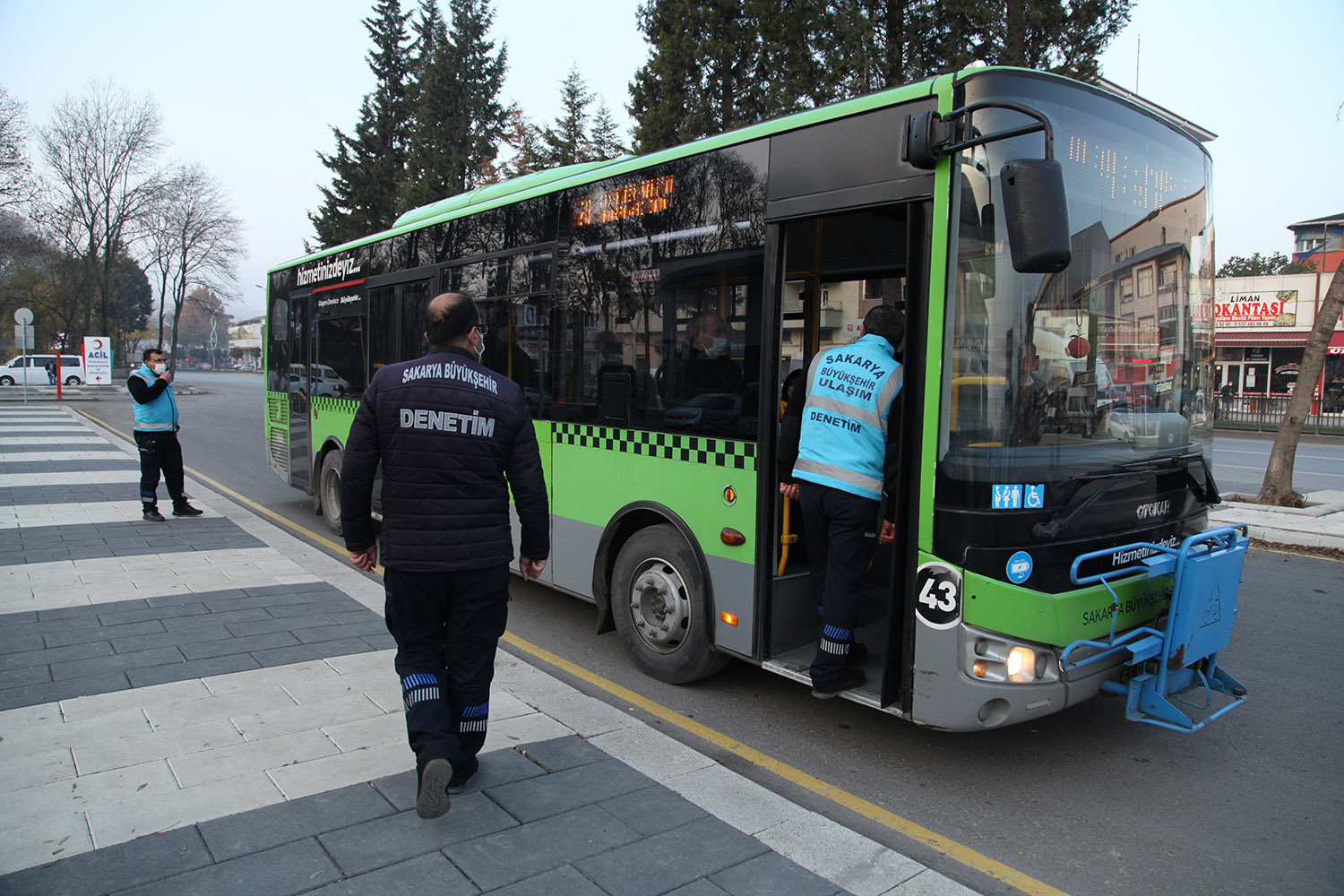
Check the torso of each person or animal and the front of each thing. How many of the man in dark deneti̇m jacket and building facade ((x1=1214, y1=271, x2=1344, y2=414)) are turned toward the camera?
1

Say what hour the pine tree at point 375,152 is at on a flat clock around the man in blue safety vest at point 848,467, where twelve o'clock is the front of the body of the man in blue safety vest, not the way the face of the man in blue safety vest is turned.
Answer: The pine tree is roughly at 11 o'clock from the man in blue safety vest.

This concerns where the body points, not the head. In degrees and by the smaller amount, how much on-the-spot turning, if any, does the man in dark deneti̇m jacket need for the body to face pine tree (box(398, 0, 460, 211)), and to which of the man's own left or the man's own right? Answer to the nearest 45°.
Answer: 0° — they already face it

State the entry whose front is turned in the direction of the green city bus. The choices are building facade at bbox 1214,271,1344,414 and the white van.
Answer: the building facade

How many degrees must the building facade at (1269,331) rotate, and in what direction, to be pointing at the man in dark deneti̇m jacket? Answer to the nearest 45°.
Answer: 0° — it already faces them

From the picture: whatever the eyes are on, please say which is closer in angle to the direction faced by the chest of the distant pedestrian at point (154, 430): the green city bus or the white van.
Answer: the green city bus

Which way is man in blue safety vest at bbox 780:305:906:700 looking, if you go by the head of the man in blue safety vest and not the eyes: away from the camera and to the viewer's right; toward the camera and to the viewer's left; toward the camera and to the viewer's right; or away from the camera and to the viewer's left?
away from the camera and to the viewer's right

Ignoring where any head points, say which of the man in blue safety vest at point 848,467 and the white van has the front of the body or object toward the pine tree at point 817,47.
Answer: the man in blue safety vest

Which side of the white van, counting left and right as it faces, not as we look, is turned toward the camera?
left

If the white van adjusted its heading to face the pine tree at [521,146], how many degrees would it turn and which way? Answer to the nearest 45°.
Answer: approximately 135° to its left

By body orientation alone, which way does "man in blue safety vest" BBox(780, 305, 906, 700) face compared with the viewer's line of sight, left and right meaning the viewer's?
facing away from the viewer

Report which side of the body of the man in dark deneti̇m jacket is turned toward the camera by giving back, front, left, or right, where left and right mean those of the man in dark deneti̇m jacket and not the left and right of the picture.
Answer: back
